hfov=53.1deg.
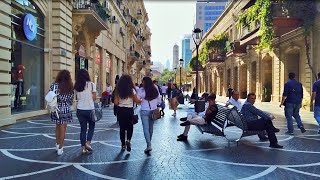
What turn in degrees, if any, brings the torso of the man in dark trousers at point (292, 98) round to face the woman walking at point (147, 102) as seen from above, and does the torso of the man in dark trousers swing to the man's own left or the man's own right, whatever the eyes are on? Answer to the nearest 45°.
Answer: approximately 135° to the man's own left

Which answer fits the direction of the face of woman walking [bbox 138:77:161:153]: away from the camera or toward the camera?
away from the camera

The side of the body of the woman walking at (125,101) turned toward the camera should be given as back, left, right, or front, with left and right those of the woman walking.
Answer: back

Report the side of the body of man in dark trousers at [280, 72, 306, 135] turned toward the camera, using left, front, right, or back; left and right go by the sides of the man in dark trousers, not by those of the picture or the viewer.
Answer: back

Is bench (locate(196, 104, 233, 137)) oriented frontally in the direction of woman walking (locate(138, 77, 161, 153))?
yes

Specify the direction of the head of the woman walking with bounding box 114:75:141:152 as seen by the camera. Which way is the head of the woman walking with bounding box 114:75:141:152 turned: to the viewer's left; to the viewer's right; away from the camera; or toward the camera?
away from the camera
